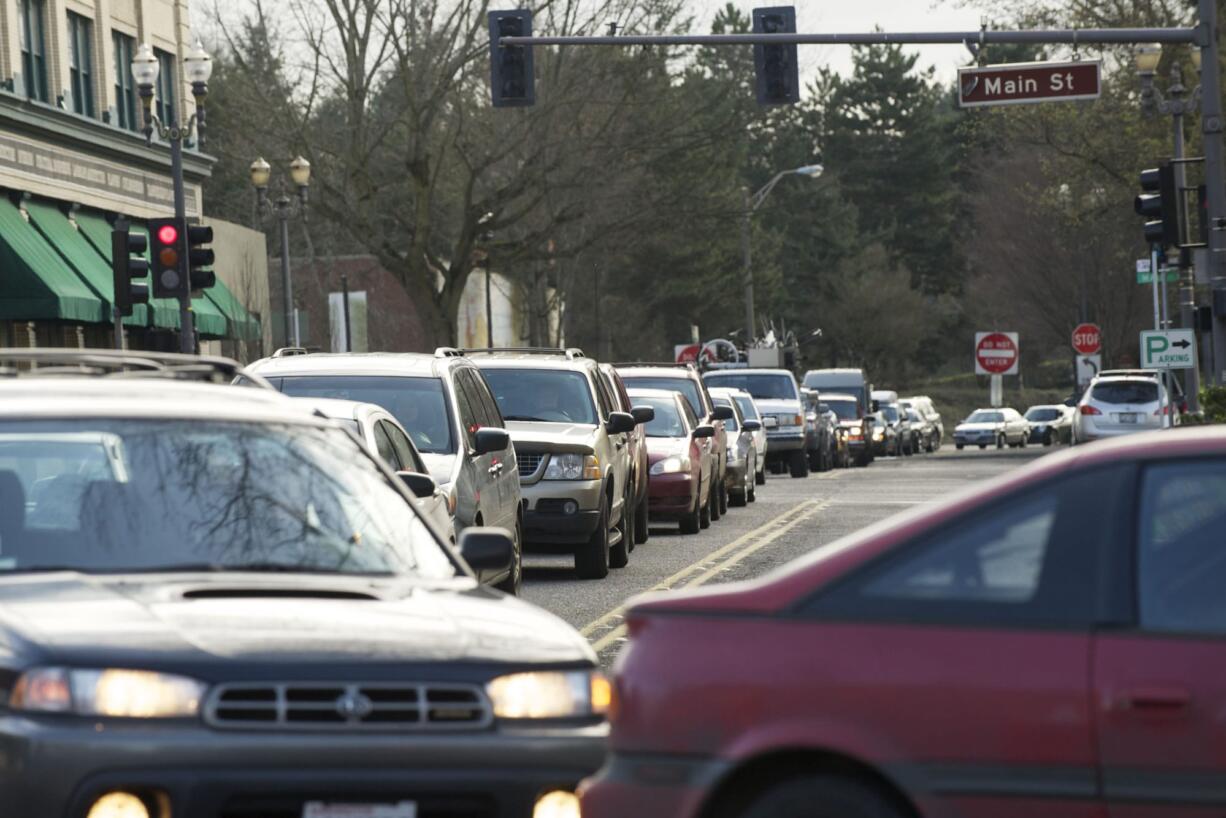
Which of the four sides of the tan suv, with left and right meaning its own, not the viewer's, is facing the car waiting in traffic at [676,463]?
back

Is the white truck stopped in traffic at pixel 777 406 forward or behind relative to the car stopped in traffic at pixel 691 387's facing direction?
behind

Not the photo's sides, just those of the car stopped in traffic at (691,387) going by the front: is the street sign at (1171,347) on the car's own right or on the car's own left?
on the car's own left

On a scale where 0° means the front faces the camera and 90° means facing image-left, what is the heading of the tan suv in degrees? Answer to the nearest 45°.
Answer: approximately 0°

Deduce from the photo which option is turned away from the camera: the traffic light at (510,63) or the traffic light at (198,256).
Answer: the traffic light at (510,63)

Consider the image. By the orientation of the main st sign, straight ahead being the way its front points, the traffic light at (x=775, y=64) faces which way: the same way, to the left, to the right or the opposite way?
the opposite way

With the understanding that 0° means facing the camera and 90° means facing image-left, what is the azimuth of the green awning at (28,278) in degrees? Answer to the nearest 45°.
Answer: approximately 315°

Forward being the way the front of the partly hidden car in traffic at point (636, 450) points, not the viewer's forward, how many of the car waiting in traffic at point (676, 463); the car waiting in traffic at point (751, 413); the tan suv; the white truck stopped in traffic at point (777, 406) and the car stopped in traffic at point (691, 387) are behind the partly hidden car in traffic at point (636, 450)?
4

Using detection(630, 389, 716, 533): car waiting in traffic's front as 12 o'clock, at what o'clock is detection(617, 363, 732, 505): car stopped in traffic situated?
detection(617, 363, 732, 505): car stopped in traffic is roughly at 6 o'clock from detection(630, 389, 716, 533): car waiting in traffic.

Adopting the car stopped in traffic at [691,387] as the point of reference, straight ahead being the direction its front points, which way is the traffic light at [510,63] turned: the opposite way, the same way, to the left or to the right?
the opposite way
